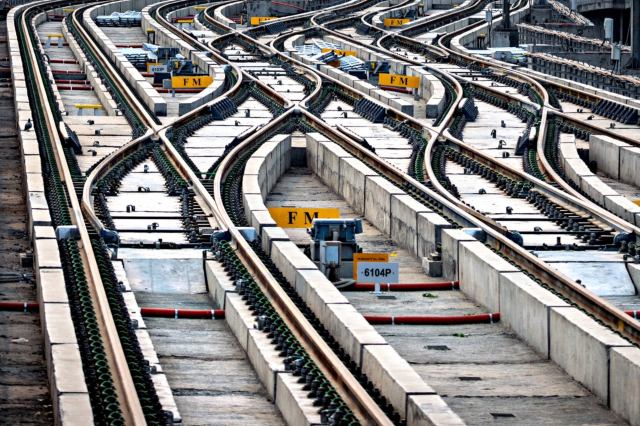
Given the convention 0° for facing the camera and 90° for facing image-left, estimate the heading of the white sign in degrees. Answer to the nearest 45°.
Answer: approximately 0°

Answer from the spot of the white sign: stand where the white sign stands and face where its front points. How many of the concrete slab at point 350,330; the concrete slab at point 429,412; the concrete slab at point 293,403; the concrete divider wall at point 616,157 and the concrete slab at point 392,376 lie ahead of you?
4

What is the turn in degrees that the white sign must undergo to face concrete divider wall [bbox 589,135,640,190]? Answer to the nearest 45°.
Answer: approximately 135° to its left

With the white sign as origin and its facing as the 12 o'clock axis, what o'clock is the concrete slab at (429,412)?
The concrete slab is roughly at 12 o'clock from the white sign.

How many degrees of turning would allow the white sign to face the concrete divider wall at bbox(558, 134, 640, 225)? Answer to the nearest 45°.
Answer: approximately 135° to its left

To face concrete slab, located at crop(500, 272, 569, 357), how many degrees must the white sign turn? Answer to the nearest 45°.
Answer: approximately 45° to its left

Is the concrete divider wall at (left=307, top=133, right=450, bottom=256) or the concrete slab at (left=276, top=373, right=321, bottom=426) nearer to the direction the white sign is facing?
the concrete slab

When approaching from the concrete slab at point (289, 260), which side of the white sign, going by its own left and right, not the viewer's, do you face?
right

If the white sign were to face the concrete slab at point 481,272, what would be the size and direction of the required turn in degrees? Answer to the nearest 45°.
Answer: approximately 90° to its left

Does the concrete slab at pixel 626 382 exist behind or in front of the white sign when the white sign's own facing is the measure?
in front

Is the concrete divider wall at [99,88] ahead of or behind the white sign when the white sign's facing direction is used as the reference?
behind

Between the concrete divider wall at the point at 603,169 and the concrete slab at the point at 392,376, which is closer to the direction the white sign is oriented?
the concrete slab

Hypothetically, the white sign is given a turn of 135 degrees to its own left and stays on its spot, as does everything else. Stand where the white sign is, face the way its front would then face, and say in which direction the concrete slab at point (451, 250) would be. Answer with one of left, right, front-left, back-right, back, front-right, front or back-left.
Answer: front

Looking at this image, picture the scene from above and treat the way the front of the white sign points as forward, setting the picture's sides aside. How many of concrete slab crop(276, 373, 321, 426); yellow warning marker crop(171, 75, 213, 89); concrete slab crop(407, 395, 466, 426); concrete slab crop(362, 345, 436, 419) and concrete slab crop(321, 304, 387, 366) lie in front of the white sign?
4

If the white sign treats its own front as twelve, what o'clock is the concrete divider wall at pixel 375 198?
The concrete divider wall is roughly at 6 o'clock from the white sign.
